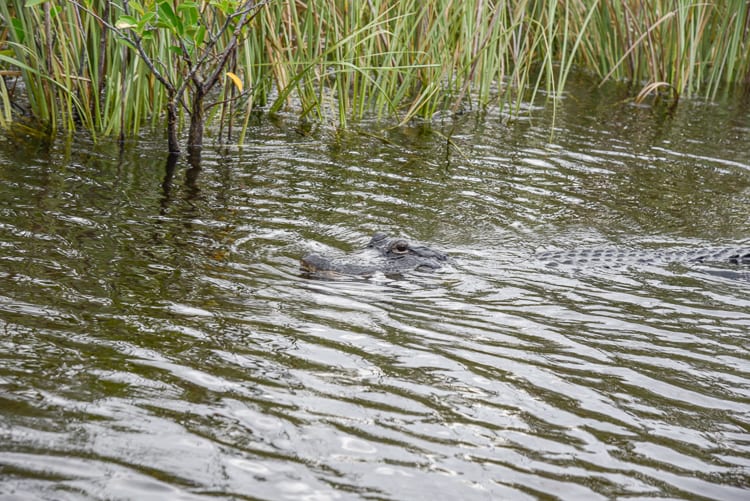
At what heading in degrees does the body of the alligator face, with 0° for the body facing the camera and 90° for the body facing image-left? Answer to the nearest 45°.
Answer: approximately 90°

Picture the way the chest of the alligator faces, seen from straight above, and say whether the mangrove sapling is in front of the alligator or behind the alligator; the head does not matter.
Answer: in front
